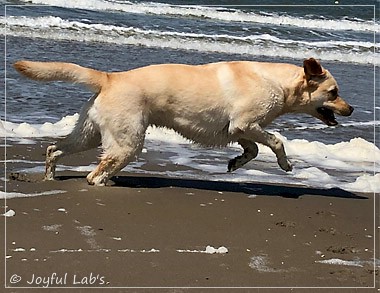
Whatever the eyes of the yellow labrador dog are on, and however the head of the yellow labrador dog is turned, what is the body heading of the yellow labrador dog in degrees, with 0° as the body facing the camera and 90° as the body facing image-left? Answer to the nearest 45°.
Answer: approximately 270°
